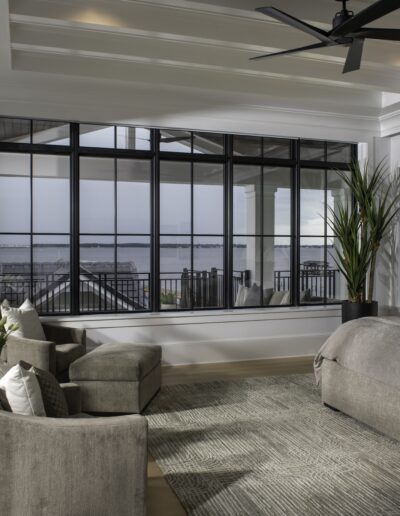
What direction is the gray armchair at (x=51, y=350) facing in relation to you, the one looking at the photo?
facing the viewer and to the right of the viewer

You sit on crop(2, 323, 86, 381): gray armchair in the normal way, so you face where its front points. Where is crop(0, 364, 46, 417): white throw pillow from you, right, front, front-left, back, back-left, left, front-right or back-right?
front-right

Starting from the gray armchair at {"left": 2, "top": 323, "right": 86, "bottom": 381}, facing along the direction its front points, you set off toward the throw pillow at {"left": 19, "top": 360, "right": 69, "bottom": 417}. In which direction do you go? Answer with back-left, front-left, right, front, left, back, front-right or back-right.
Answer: front-right

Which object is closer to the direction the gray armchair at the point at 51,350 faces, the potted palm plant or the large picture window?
the potted palm plant

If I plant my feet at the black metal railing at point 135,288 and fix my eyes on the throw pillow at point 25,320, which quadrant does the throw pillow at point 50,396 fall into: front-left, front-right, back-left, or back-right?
front-left

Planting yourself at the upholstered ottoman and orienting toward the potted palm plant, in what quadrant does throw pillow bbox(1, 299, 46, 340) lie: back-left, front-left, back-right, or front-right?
back-left

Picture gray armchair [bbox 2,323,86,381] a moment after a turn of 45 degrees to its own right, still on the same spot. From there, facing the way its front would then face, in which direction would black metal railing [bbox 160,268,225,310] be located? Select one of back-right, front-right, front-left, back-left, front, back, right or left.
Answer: back-left

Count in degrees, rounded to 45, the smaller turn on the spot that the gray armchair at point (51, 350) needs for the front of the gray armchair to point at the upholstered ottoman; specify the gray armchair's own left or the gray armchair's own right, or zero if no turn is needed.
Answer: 0° — it already faces it

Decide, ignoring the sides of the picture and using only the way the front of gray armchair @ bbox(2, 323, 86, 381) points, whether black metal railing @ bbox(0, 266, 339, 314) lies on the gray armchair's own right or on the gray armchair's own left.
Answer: on the gray armchair's own left

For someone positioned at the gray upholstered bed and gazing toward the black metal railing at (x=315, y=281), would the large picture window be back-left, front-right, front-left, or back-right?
front-left

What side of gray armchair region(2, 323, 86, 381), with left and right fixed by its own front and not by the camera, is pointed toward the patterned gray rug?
front

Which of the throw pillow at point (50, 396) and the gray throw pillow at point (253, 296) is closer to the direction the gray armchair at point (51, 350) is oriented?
the throw pillow

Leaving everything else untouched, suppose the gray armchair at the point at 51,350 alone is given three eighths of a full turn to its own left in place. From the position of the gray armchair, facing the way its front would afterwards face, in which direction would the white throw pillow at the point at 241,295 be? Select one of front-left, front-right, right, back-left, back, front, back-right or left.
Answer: front-right

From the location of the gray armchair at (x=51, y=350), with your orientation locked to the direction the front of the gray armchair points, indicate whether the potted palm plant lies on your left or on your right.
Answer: on your left
